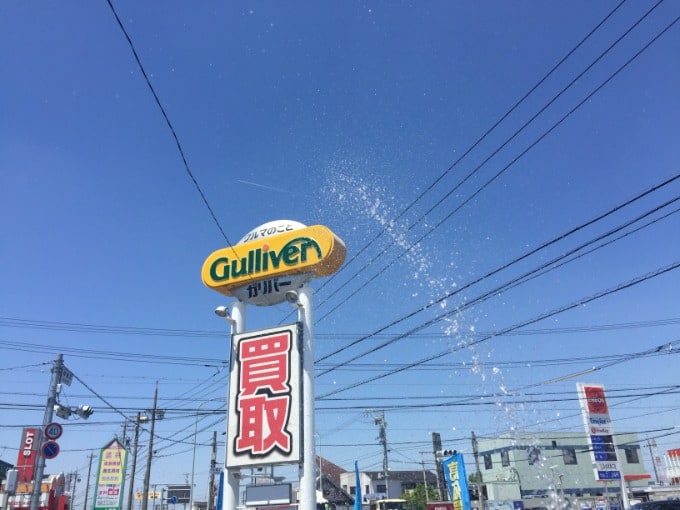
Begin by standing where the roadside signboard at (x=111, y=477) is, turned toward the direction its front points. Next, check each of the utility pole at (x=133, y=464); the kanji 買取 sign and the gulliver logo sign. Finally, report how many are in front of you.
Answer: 2

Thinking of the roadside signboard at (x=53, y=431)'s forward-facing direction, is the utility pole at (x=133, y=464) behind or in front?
behind

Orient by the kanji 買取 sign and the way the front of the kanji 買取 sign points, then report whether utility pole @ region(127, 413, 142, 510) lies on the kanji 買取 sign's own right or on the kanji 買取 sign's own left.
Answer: on the kanji 買取 sign's own right

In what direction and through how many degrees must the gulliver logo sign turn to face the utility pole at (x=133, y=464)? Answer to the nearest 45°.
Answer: approximately 135° to its right

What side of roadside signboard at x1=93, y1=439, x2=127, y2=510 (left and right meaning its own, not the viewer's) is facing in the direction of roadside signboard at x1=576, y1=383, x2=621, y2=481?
left

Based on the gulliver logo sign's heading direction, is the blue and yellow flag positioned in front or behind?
behind

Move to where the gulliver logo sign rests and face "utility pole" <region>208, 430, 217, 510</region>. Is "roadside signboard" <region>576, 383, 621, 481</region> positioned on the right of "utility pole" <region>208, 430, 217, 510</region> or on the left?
right

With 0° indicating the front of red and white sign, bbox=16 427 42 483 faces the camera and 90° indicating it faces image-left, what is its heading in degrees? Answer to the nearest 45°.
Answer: approximately 0°

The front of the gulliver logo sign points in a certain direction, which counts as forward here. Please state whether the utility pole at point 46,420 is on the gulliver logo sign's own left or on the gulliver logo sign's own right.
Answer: on the gulliver logo sign's own right

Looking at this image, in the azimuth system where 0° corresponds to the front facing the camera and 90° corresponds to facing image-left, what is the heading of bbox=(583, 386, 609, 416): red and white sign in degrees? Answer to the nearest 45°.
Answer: approximately 0°
